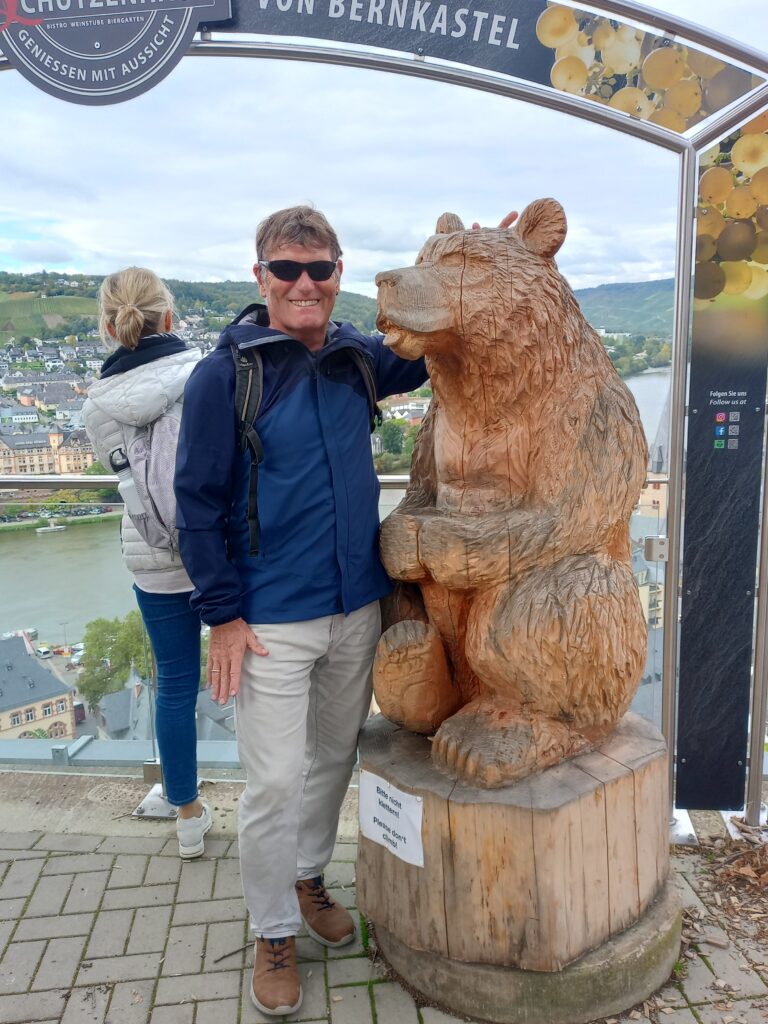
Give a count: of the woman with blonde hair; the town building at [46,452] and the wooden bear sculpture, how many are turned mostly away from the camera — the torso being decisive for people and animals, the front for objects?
1

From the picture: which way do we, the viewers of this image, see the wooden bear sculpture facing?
facing the viewer and to the left of the viewer

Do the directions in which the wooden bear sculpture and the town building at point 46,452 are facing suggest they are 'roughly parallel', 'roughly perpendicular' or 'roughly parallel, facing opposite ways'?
roughly perpendicular

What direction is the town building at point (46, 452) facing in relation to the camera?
toward the camera

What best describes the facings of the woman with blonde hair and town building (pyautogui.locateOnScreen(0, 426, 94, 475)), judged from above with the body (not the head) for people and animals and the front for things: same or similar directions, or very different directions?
very different directions

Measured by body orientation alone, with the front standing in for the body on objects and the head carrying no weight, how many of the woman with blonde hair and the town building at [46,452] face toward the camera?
1

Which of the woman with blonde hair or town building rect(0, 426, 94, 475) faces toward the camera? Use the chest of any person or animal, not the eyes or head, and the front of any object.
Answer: the town building

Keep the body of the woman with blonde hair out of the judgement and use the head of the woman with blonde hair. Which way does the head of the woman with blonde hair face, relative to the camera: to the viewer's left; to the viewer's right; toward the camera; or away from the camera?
away from the camera

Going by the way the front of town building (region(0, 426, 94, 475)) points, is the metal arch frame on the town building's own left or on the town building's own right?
on the town building's own left

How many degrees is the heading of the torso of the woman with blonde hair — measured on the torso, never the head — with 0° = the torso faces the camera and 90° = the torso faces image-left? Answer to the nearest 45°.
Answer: approximately 180°

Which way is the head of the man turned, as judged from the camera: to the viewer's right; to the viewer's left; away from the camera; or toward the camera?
toward the camera

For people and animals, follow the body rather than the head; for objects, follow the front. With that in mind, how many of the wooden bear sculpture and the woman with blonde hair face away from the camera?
1
